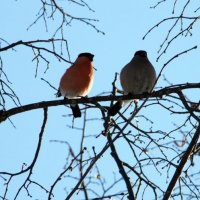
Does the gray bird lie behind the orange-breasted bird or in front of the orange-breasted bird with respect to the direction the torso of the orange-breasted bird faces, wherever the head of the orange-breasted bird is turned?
in front

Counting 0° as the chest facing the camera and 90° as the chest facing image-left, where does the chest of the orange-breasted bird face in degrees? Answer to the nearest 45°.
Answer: approximately 315°
